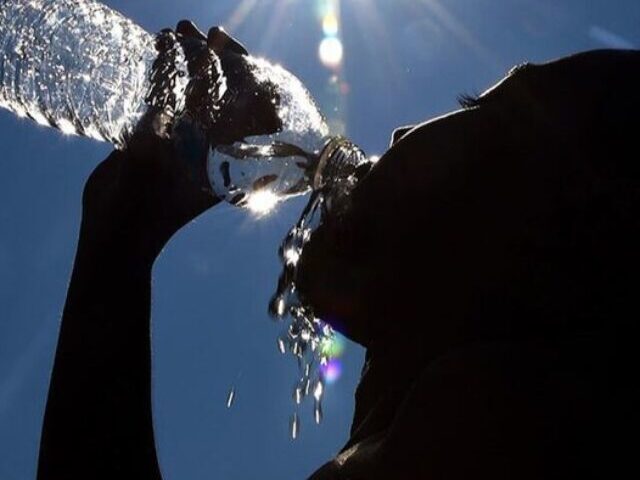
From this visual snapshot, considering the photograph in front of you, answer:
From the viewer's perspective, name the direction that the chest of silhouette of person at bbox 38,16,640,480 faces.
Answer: to the viewer's left
